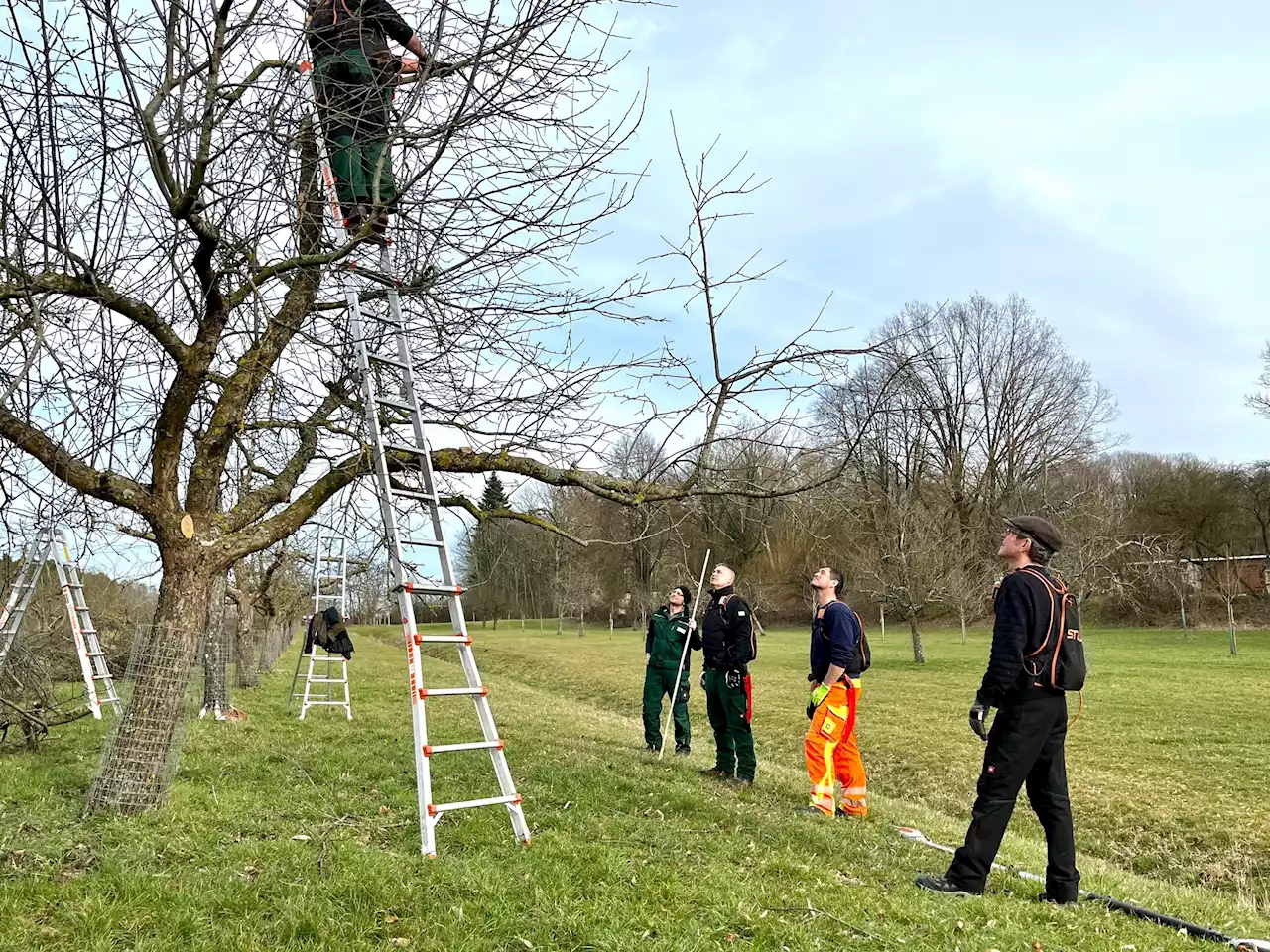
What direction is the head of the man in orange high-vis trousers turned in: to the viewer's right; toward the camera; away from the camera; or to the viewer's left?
to the viewer's left

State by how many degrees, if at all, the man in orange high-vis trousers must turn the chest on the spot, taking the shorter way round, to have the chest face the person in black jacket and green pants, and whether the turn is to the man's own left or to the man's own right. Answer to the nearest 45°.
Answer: approximately 45° to the man's own right

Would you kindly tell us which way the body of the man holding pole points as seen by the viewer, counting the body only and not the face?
toward the camera

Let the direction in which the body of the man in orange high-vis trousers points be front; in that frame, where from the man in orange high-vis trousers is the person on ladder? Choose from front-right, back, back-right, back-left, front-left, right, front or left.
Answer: front-left

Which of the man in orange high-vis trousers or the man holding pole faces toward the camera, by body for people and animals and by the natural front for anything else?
the man holding pole

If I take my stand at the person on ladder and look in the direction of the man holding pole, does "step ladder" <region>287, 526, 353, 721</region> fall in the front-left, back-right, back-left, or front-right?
front-left

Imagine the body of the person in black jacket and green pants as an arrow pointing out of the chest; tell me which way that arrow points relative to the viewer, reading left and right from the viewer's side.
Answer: facing the viewer and to the left of the viewer

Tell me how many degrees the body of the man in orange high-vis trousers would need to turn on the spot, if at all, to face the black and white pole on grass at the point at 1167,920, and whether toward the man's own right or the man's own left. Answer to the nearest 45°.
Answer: approximately 135° to the man's own left

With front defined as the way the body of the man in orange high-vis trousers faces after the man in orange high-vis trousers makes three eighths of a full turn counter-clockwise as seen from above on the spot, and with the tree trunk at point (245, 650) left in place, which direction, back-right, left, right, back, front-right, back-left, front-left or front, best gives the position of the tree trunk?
back

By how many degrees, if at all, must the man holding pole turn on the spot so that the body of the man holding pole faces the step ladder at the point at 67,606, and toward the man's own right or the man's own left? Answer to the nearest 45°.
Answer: approximately 90° to the man's own right

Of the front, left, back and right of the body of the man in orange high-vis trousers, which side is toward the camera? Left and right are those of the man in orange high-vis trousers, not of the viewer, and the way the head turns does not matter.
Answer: left

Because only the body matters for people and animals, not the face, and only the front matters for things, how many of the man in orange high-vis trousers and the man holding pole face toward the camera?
1

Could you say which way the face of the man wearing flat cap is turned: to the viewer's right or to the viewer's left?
to the viewer's left
